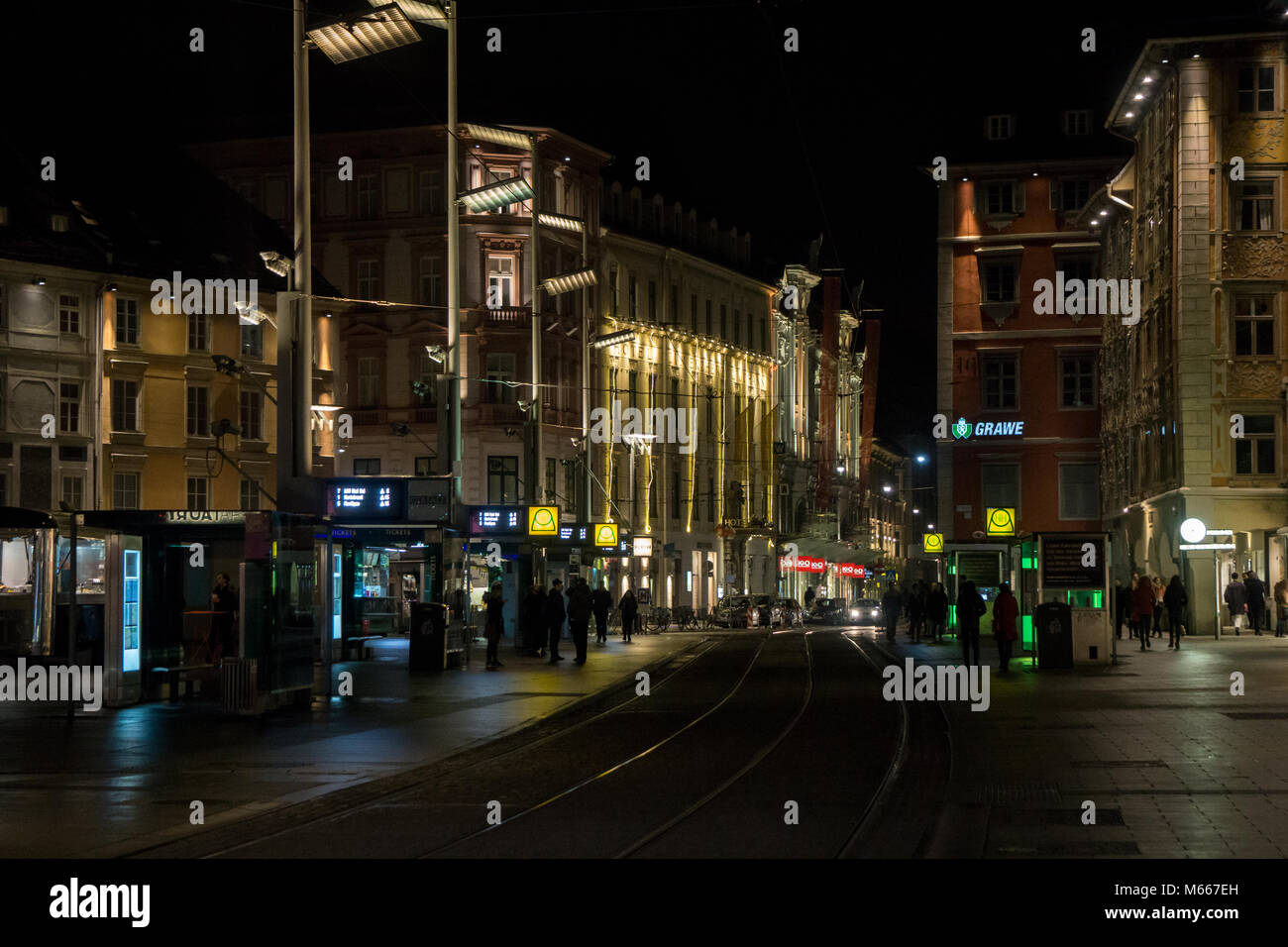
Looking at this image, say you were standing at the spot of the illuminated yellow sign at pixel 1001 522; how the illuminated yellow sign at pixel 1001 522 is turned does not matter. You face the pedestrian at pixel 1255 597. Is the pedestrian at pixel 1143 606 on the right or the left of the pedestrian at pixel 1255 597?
right

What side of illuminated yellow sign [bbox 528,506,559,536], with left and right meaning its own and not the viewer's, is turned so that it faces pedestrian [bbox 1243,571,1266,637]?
left

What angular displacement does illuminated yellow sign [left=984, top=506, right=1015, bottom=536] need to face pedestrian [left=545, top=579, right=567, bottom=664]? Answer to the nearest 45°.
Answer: approximately 45° to its right

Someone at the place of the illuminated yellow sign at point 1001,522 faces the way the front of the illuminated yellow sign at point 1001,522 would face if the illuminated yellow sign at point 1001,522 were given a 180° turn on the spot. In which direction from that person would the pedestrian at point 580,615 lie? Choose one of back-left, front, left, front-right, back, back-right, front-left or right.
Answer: back-left

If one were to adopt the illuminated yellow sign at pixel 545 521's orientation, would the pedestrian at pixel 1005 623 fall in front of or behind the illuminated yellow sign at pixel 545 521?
in front

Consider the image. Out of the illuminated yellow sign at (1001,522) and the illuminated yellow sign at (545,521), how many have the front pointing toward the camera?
2

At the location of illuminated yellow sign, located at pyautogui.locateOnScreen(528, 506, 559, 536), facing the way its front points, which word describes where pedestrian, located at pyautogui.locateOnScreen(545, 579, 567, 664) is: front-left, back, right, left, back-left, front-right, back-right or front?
front

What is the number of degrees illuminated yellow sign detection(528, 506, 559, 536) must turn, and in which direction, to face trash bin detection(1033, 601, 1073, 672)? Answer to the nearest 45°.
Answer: approximately 45° to its left

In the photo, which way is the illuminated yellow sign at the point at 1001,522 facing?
toward the camera

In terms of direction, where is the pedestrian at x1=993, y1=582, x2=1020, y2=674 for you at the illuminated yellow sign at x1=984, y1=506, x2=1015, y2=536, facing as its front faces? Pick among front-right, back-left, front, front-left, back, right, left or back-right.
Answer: front

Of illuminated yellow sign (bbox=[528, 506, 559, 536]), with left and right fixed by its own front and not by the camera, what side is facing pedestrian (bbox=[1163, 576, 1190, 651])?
left

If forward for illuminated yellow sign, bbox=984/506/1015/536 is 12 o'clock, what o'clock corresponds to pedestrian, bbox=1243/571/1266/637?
The pedestrian is roughly at 9 o'clock from the illuminated yellow sign.

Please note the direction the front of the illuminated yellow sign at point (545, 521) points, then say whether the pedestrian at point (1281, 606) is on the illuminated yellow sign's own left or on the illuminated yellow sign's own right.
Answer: on the illuminated yellow sign's own left
